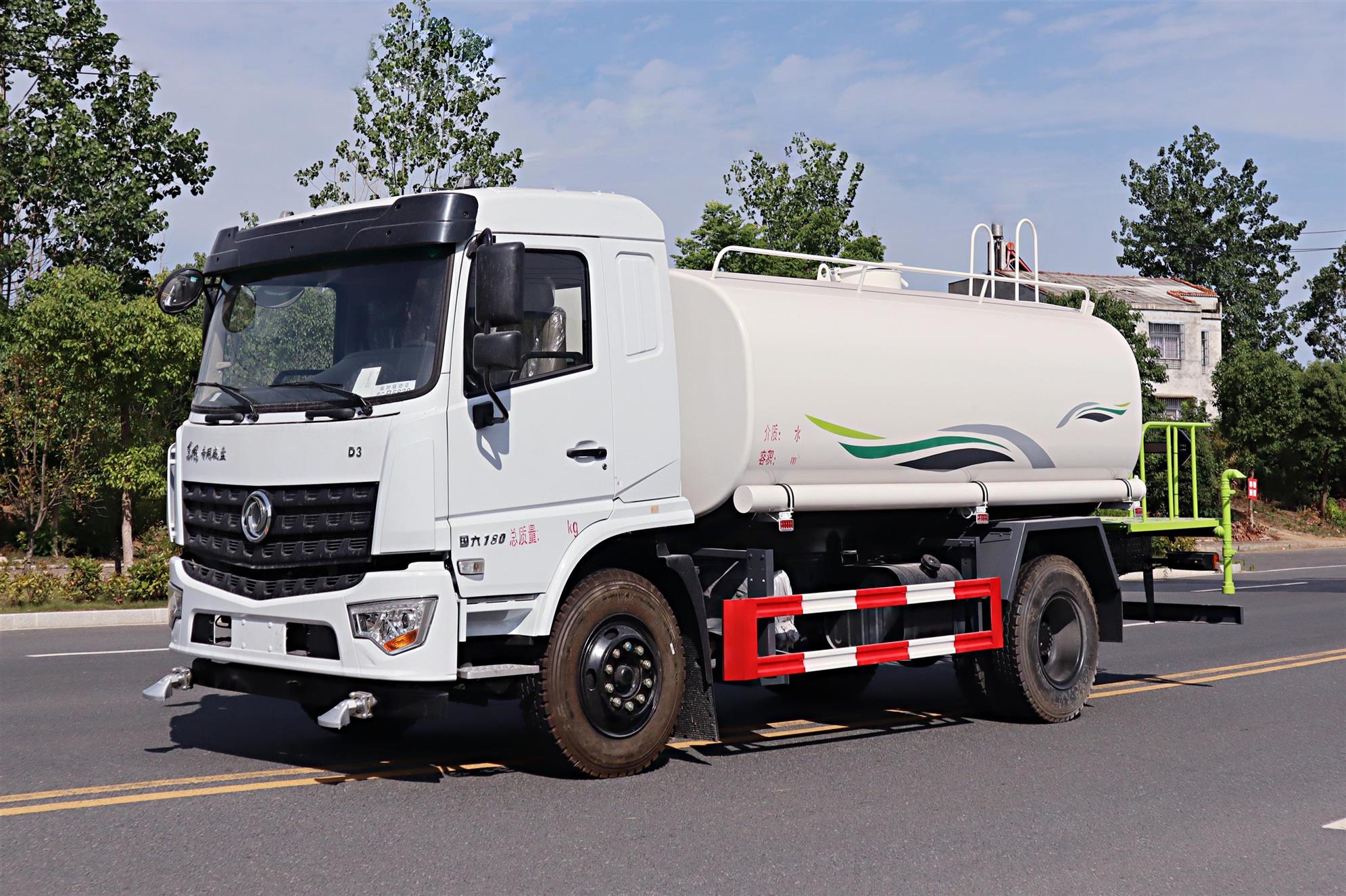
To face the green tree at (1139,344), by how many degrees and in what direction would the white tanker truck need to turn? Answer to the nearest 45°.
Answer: approximately 180°

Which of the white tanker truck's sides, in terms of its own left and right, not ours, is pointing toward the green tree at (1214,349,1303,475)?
back

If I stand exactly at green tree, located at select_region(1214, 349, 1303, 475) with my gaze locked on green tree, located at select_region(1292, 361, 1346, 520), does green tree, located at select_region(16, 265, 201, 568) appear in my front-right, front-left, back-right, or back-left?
back-right

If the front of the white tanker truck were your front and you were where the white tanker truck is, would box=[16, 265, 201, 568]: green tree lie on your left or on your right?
on your right

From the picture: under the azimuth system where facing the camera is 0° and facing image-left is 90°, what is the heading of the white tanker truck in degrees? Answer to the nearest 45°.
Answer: approximately 45°

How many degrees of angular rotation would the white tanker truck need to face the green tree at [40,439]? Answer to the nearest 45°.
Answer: approximately 90° to its right

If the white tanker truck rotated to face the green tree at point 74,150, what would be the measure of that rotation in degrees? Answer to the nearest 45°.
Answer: approximately 90° to its right
